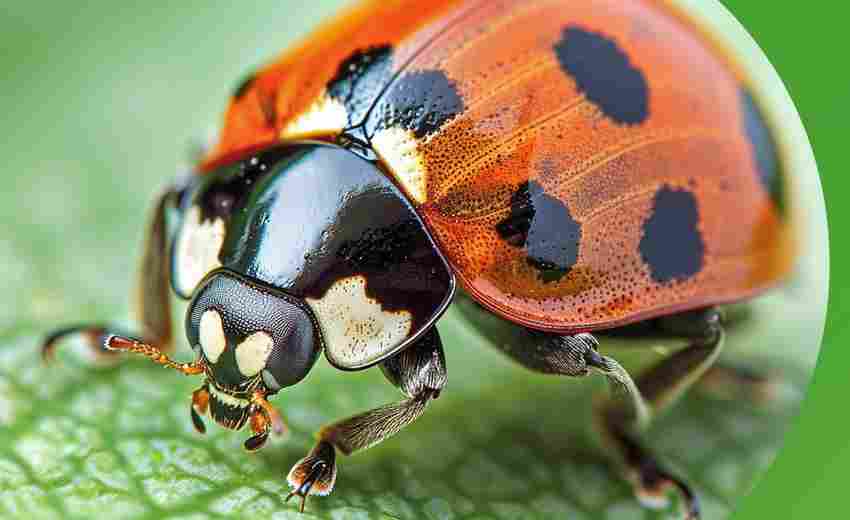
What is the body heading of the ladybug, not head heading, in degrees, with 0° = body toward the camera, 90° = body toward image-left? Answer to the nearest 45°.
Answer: approximately 45°
